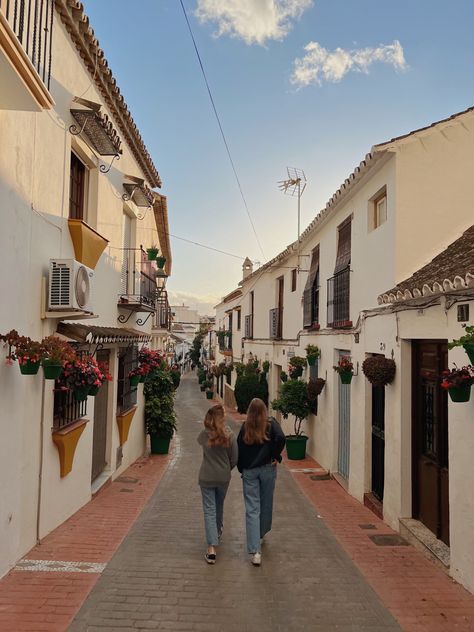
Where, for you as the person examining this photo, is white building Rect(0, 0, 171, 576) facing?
facing to the right of the viewer

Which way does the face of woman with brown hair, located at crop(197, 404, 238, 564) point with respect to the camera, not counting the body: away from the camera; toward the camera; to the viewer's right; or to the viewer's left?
away from the camera

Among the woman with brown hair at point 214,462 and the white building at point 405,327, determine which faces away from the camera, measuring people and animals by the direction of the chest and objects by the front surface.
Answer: the woman with brown hair

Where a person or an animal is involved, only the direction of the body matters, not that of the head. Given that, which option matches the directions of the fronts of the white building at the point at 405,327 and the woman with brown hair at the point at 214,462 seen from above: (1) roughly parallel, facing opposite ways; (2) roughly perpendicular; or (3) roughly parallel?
roughly perpendicular

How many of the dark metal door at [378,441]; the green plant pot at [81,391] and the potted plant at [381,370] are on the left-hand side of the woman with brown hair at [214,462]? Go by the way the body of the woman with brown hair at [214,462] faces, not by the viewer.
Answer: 1

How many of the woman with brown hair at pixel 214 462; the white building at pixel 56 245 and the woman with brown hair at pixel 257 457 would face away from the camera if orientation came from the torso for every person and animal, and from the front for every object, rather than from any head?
2

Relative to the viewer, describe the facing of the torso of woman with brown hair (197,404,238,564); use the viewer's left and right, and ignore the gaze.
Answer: facing away from the viewer

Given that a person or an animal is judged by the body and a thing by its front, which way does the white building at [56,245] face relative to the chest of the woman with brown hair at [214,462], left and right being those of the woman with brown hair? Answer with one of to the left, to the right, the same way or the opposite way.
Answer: to the right

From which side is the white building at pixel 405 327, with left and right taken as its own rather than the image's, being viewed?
left

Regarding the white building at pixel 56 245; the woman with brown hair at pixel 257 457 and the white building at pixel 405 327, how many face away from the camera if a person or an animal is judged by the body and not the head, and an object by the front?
1

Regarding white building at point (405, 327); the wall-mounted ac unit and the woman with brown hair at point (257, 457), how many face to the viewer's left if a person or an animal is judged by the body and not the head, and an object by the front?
1

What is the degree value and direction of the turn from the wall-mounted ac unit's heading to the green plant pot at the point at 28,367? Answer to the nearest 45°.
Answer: approximately 90° to its right

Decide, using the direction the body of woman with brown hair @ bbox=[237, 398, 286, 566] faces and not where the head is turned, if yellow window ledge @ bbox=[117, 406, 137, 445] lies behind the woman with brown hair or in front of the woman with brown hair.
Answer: in front

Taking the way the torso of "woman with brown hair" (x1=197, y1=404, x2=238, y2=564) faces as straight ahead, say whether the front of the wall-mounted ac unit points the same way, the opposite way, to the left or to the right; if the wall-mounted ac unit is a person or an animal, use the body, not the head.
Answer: to the right

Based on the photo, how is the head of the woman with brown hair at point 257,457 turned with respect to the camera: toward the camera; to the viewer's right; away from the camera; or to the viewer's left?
away from the camera

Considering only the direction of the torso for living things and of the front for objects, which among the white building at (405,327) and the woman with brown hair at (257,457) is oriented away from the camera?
the woman with brown hair
